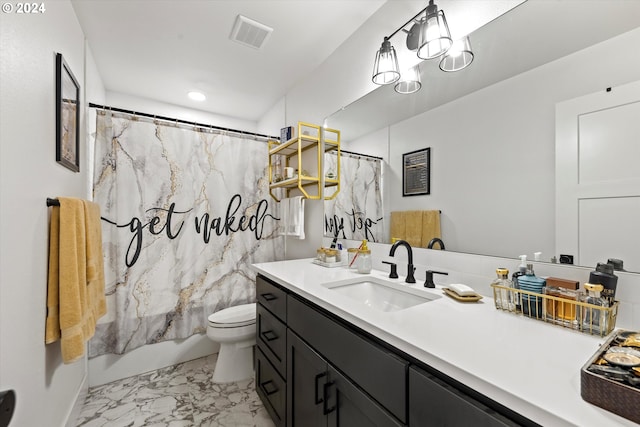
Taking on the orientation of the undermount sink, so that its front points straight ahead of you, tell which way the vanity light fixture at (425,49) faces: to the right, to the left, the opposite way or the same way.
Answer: the same way

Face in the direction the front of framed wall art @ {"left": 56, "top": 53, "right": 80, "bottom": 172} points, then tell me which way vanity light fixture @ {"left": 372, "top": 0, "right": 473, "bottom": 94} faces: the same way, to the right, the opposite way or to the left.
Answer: the opposite way

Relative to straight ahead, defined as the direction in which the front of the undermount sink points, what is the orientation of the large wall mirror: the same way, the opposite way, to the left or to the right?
the same way

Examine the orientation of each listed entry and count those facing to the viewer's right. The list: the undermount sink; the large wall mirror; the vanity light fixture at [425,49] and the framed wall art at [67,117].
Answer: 1

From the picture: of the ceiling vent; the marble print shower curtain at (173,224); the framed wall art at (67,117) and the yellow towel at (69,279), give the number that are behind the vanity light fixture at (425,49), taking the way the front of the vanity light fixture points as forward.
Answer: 0

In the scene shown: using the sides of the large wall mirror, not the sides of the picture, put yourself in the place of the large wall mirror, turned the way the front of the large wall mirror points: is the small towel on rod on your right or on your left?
on your right

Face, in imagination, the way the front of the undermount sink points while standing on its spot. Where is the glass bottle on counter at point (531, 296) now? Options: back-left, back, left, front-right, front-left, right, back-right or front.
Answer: left

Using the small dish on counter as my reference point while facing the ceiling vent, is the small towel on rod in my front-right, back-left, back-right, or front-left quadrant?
front-right

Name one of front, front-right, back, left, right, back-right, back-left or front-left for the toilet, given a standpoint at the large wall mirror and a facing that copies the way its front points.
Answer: front-right

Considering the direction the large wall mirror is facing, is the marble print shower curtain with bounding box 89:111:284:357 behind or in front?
in front

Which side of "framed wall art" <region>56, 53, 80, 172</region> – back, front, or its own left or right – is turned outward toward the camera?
right

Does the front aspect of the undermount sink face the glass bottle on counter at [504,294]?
no

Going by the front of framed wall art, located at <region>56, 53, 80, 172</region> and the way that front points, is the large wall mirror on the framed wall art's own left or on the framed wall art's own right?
on the framed wall art's own right

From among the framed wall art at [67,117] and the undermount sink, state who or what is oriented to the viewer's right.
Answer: the framed wall art

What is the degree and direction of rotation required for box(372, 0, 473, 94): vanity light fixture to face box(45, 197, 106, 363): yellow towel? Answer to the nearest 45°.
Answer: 0° — it already faces it

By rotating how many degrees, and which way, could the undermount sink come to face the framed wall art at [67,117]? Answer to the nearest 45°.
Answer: approximately 45° to its right
